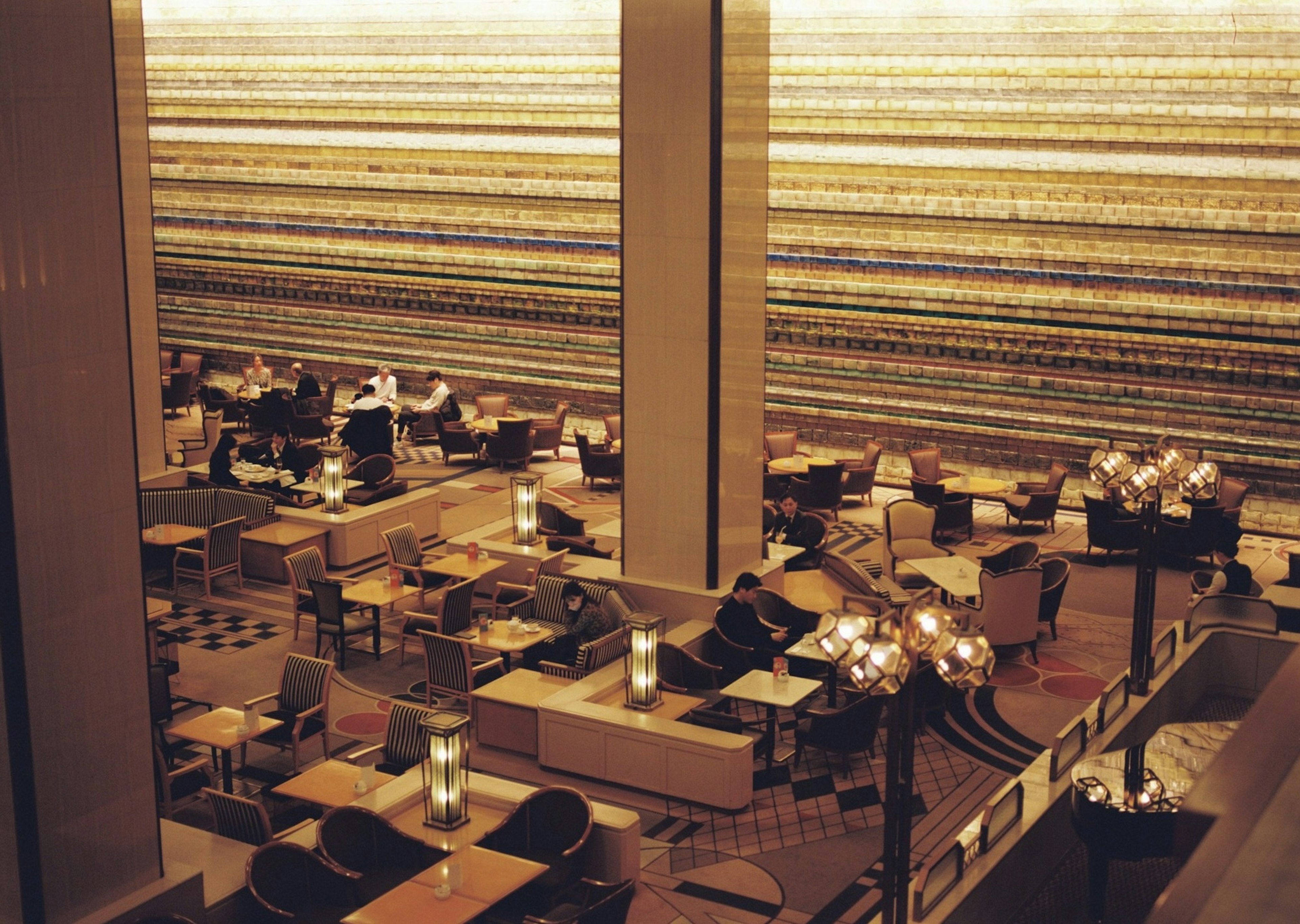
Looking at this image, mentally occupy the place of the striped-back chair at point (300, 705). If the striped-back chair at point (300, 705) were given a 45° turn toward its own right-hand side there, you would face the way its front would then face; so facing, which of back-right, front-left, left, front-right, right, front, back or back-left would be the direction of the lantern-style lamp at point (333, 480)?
right

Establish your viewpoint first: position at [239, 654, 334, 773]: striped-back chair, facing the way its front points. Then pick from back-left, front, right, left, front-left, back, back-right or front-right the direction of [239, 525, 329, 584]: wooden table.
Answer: back-right

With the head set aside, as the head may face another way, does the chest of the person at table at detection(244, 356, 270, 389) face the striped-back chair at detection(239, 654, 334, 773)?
yes

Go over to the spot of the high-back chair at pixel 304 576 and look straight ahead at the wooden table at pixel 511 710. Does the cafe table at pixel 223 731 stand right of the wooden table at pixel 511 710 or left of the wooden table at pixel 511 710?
right

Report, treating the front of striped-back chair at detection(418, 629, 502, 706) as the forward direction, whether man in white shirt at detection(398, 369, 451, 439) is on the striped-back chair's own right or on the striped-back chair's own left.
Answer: on the striped-back chair's own left

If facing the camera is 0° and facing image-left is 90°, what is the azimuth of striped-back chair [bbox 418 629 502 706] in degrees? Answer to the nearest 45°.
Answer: approximately 225°

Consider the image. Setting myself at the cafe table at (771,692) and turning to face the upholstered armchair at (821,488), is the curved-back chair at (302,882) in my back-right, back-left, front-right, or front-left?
back-left

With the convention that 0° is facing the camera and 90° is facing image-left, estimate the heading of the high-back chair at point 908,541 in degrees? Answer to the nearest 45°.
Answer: approximately 315°

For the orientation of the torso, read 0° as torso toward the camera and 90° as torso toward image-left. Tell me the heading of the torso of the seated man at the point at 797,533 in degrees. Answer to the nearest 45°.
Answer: approximately 45°

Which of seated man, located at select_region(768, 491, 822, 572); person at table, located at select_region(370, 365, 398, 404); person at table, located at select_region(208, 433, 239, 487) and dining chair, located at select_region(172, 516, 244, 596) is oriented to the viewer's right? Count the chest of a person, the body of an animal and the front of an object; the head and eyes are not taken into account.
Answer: person at table, located at select_region(208, 433, 239, 487)

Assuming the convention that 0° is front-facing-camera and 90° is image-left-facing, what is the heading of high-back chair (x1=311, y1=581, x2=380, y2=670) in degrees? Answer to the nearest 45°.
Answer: approximately 225°

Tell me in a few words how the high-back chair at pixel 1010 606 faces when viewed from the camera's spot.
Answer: facing away from the viewer and to the left of the viewer

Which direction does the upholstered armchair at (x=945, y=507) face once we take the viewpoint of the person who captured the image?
facing away from the viewer and to the right of the viewer

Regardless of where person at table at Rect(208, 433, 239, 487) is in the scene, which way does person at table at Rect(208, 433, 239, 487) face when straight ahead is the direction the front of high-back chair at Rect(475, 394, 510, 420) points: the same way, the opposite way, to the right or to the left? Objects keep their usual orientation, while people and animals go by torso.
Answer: to the left

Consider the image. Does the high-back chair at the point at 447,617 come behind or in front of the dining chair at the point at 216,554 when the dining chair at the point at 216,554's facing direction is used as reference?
behind

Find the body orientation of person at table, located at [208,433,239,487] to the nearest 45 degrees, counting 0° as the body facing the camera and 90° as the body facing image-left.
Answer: approximately 270°

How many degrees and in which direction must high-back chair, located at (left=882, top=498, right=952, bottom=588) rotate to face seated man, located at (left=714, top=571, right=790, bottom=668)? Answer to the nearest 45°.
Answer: approximately 45° to its right
